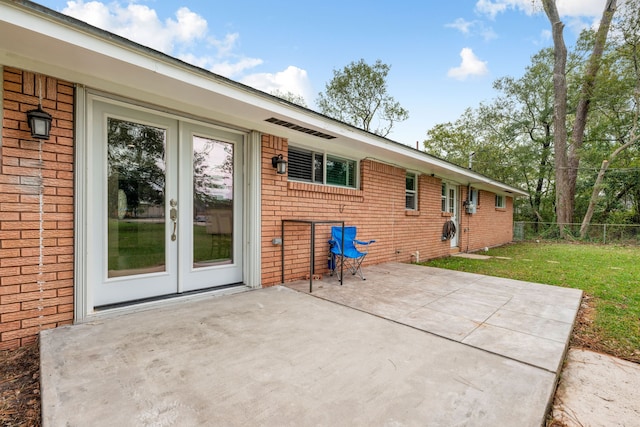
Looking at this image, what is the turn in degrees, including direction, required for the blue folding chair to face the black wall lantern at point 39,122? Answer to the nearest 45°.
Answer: approximately 90° to its right

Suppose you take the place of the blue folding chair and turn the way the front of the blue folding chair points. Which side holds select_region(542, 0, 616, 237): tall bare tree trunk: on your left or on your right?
on your left

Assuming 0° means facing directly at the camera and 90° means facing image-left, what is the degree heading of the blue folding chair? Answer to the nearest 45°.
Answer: approximately 315°

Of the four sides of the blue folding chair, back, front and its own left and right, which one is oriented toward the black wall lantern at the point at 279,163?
right

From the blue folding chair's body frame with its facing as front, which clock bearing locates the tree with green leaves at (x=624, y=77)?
The tree with green leaves is roughly at 9 o'clock from the blue folding chair.

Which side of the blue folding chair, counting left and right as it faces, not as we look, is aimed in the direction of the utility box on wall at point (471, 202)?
left

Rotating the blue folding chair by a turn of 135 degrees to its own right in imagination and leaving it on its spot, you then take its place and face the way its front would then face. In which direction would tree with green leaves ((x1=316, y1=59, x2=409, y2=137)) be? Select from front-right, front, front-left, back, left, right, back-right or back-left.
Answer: right

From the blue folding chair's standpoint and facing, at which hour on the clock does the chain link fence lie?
The chain link fence is roughly at 9 o'clock from the blue folding chair.
